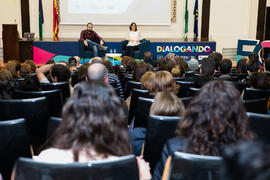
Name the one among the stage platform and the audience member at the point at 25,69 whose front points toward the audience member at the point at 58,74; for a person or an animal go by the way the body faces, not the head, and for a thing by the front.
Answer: the stage platform

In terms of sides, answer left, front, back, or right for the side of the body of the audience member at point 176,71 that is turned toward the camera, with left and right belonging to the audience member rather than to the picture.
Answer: back

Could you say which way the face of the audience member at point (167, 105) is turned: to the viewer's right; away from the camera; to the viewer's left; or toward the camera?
away from the camera

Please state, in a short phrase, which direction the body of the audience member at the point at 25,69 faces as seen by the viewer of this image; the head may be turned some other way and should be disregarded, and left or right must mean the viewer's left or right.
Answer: facing away from the viewer

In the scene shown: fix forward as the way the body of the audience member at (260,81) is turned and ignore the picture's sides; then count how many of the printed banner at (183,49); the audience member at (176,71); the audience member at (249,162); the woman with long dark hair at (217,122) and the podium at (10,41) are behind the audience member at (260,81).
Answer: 2

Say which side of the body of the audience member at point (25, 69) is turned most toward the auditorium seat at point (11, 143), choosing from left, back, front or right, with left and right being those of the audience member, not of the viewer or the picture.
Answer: back

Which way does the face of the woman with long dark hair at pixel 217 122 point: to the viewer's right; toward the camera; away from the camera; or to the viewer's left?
away from the camera

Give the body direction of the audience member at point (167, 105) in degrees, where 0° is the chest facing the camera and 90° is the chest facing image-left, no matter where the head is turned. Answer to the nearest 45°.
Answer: approximately 180°

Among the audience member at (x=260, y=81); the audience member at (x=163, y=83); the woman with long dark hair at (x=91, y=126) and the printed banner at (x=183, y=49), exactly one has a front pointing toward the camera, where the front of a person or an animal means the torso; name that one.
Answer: the printed banner

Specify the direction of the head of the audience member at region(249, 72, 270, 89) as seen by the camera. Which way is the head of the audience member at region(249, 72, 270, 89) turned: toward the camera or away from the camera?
away from the camera

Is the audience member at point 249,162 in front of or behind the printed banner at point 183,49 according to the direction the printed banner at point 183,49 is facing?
in front

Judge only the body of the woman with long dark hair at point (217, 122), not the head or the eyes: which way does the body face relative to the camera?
away from the camera

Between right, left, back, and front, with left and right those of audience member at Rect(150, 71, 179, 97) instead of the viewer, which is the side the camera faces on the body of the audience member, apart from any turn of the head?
back

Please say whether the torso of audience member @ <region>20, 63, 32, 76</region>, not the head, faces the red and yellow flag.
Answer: yes

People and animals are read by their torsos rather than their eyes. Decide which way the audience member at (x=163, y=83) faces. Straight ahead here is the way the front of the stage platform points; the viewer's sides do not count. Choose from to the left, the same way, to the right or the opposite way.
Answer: the opposite way

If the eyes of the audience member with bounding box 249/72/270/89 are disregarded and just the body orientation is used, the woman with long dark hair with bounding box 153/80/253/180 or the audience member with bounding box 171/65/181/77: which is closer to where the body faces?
the audience member
